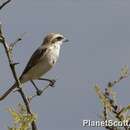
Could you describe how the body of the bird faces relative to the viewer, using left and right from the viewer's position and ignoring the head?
facing to the right of the viewer
